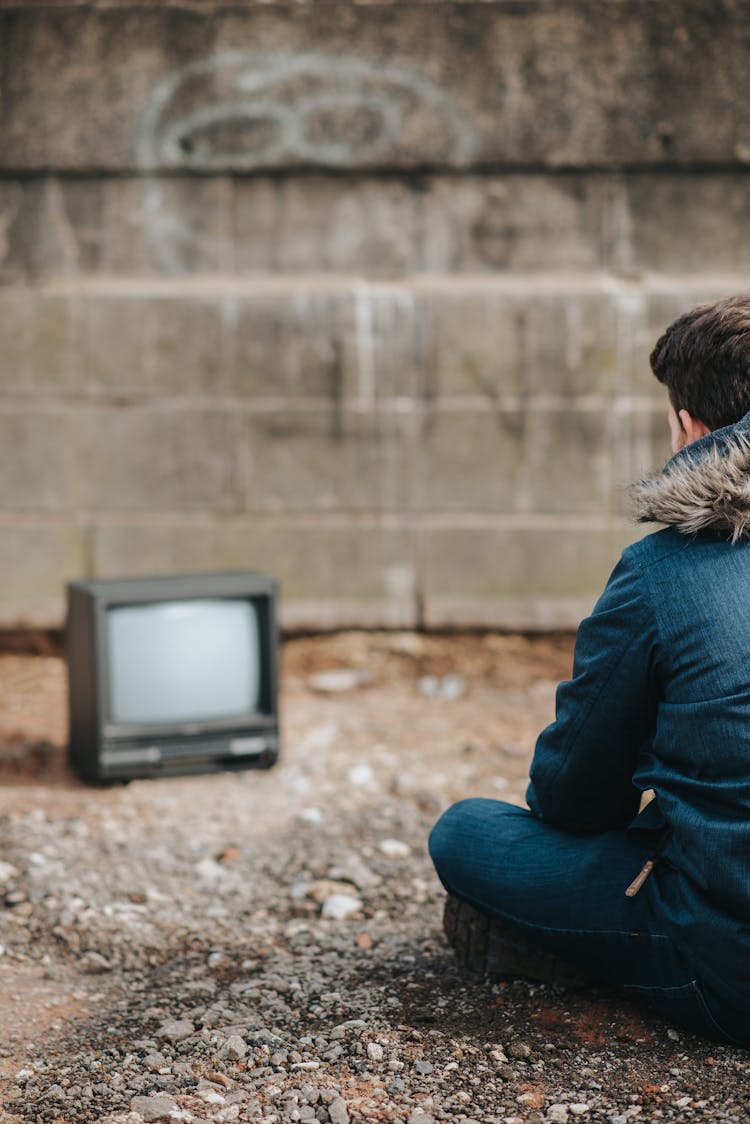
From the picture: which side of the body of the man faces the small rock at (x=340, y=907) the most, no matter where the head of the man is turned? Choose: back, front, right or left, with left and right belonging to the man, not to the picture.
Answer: front

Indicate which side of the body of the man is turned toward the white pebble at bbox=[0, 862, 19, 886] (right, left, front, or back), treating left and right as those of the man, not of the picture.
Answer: front

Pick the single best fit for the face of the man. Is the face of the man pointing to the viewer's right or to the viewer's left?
to the viewer's left

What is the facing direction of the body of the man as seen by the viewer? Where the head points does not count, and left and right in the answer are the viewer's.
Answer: facing away from the viewer and to the left of the viewer

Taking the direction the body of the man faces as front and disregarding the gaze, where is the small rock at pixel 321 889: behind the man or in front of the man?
in front

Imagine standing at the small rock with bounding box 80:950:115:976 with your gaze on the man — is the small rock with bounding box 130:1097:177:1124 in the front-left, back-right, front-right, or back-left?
front-right

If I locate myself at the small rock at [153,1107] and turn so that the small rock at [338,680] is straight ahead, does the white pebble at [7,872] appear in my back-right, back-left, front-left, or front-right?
front-left

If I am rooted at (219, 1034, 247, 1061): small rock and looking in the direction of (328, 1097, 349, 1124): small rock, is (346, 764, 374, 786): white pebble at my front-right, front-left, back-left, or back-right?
back-left

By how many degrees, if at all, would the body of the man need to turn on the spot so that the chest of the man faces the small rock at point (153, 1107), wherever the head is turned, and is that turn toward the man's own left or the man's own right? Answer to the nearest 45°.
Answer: approximately 45° to the man's own left
